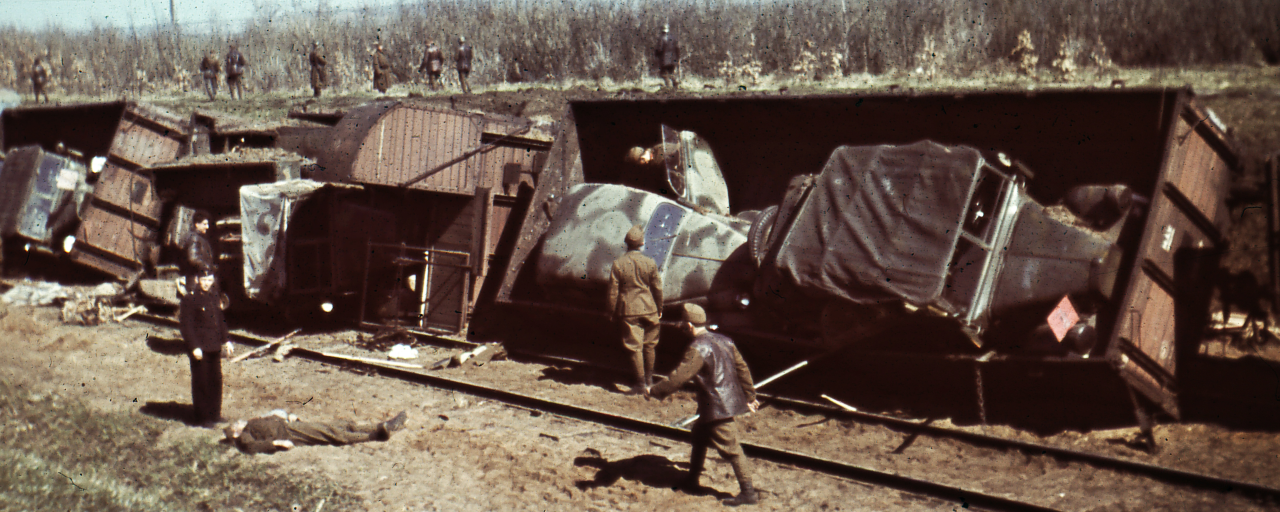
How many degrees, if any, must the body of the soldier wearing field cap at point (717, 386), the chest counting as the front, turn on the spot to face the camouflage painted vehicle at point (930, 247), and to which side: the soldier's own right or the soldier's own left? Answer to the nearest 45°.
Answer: approximately 90° to the soldier's own right

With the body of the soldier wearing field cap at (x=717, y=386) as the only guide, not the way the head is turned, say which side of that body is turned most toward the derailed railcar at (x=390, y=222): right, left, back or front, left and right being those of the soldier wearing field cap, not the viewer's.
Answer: front

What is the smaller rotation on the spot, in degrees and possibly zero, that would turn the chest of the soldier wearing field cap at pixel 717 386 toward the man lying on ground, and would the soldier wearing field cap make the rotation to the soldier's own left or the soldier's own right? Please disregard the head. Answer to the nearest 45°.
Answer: approximately 45° to the soldier's own left

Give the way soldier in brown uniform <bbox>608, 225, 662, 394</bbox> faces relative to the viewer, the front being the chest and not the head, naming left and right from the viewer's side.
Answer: facing away from the viewer

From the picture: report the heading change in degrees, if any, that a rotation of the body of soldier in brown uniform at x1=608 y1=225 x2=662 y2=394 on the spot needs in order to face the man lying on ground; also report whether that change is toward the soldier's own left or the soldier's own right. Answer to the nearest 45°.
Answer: approximately 135° to the soldier's own left

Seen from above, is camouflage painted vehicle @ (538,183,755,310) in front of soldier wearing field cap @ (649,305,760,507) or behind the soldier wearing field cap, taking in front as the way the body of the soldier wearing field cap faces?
in front

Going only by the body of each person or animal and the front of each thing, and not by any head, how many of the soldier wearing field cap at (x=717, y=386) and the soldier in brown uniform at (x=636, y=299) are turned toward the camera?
0

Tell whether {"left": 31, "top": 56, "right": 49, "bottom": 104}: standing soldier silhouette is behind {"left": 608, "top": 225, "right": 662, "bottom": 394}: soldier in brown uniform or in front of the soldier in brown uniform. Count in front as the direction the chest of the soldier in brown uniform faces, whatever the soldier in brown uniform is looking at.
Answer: in front

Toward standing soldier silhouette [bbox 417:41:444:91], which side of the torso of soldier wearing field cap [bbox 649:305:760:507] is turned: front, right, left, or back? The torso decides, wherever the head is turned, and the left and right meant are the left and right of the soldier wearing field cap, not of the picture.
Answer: front

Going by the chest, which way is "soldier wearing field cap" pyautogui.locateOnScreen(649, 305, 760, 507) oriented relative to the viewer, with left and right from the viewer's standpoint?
facing away from the viewer and to the left of the viewer
